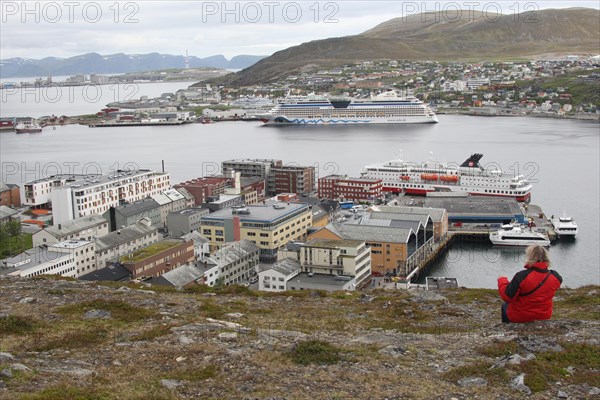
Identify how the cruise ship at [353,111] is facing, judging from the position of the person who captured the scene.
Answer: facing to the left of the viewer

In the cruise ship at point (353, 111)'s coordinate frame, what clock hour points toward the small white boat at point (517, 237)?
The small white boat is roughly at 9 o'clock from the cruise ship.

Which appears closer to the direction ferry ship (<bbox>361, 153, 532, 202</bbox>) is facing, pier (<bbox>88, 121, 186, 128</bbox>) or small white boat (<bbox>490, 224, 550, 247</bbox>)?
the pier

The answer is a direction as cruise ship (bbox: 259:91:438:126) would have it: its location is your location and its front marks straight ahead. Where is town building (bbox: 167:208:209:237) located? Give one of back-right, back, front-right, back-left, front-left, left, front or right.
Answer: left

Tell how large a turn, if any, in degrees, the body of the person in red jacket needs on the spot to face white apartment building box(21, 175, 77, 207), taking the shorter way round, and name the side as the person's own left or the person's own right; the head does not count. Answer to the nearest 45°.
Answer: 0° — they already face it

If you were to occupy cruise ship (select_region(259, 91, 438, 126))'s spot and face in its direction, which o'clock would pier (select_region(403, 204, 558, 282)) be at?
The pier is roughly at 9 o'clock from the cruise ship.

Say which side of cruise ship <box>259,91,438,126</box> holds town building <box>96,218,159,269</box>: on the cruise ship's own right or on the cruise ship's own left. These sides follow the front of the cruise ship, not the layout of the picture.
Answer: on the cruise ship's own left

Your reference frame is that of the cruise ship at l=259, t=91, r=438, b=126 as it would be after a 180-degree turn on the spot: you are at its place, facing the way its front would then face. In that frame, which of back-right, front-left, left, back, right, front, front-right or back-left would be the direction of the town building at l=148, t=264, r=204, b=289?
right

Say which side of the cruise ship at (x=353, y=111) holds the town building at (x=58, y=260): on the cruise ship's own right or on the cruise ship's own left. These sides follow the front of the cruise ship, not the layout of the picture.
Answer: on the cruise ship's own left

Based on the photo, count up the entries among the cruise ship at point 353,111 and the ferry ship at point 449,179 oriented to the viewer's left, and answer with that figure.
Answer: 2

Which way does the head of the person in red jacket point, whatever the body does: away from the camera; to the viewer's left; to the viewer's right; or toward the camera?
away from the camera

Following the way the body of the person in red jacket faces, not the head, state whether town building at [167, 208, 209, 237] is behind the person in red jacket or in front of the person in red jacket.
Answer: in front

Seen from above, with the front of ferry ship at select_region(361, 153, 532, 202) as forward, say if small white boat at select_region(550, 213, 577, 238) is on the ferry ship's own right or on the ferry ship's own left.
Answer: on the ferry ship's own left

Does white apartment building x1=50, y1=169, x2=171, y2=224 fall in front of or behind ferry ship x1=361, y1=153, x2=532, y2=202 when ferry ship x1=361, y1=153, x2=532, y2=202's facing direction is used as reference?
in front

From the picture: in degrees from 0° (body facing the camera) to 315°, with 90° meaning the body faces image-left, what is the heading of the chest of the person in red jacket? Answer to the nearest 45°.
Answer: approximately 135°

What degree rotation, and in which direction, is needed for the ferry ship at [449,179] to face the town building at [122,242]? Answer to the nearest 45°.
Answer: approximately 45° to its left

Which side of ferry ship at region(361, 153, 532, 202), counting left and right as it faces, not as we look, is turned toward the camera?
left
